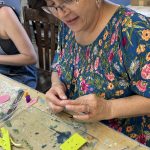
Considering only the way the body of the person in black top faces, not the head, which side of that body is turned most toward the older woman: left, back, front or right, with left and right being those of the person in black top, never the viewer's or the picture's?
left

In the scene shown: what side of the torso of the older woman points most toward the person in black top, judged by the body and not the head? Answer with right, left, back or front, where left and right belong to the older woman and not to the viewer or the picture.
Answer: right

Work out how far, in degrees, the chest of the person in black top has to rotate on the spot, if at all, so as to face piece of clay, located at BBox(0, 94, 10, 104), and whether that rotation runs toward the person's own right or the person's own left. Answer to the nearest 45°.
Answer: approximately 45° to the person's own left

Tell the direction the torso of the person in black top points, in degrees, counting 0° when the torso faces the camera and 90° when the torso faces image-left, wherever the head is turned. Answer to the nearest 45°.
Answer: approximately 45°
